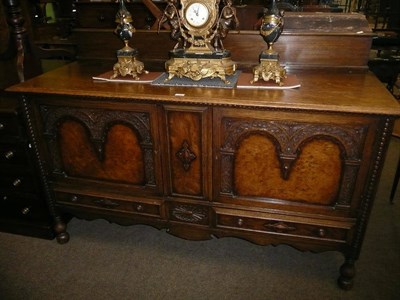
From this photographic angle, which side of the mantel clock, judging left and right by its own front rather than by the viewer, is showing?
front

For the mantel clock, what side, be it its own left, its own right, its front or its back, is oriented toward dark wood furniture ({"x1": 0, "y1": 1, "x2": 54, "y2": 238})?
right
